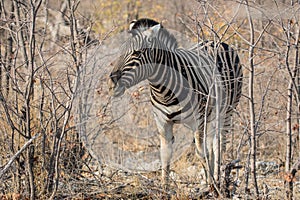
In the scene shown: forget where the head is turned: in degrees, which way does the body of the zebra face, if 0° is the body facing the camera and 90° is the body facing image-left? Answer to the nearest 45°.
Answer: approximately 45°
